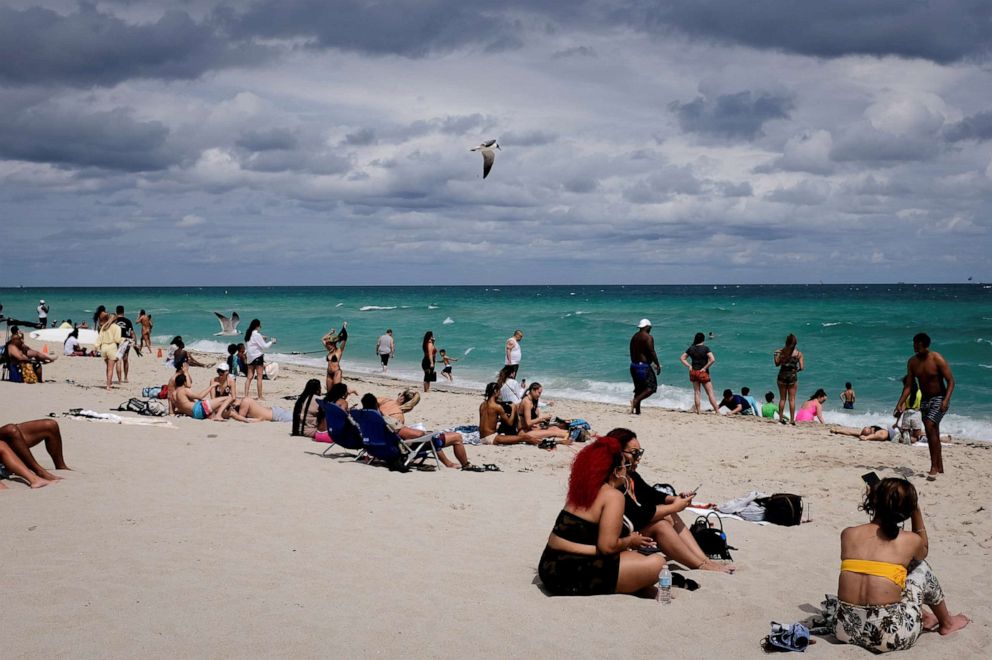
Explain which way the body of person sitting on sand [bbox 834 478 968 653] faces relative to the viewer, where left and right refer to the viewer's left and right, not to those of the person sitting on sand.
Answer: facing away from the viewer and to the right of the viewer

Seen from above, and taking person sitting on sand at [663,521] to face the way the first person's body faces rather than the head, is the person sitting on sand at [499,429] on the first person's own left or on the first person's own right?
on the first person's own left

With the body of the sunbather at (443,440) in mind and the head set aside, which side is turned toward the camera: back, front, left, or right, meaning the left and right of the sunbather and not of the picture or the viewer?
right

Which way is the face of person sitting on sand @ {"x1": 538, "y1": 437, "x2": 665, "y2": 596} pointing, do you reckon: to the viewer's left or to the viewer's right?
to the viewer's right

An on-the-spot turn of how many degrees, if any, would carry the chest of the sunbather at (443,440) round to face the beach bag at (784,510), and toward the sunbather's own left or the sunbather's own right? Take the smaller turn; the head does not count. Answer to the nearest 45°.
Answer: approximately 45° to the sunbather's own right

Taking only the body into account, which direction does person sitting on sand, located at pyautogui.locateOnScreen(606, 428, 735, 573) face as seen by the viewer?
to the viewer's right

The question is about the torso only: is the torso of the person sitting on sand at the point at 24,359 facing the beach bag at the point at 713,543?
no

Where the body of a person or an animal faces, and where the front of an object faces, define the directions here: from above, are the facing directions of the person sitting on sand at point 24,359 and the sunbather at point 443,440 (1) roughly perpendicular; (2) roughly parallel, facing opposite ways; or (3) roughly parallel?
roughly parallel

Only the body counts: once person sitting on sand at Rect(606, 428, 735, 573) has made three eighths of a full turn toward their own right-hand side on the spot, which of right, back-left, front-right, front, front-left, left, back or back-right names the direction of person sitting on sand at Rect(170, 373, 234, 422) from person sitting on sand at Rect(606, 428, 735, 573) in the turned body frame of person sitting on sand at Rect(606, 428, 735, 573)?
right

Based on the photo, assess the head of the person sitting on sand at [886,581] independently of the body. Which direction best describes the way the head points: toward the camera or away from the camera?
away from the camera

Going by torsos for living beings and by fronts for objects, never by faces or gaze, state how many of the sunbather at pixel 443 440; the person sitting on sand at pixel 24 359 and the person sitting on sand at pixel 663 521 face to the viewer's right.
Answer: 3

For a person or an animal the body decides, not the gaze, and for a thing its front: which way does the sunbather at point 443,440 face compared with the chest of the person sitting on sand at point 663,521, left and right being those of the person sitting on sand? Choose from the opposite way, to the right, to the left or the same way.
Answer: the same way

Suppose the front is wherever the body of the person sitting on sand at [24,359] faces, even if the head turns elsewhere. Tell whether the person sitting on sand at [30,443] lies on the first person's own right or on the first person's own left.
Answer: on the first person's own right

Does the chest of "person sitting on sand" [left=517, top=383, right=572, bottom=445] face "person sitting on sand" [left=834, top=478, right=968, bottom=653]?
no

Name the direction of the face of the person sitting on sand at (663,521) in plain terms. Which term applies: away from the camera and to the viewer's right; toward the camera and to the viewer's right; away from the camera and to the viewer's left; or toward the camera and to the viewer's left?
toward the camera and to the viewer's right

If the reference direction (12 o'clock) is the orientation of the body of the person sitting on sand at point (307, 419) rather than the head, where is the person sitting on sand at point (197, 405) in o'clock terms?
the person sitting on sand at point (197, 405) is roughly at 9 o'clock from the person sitting on sand at point (307, 419).

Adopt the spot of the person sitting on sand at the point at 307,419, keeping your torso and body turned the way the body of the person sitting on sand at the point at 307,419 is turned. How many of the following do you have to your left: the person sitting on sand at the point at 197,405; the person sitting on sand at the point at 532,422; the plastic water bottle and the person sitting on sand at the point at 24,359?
2
